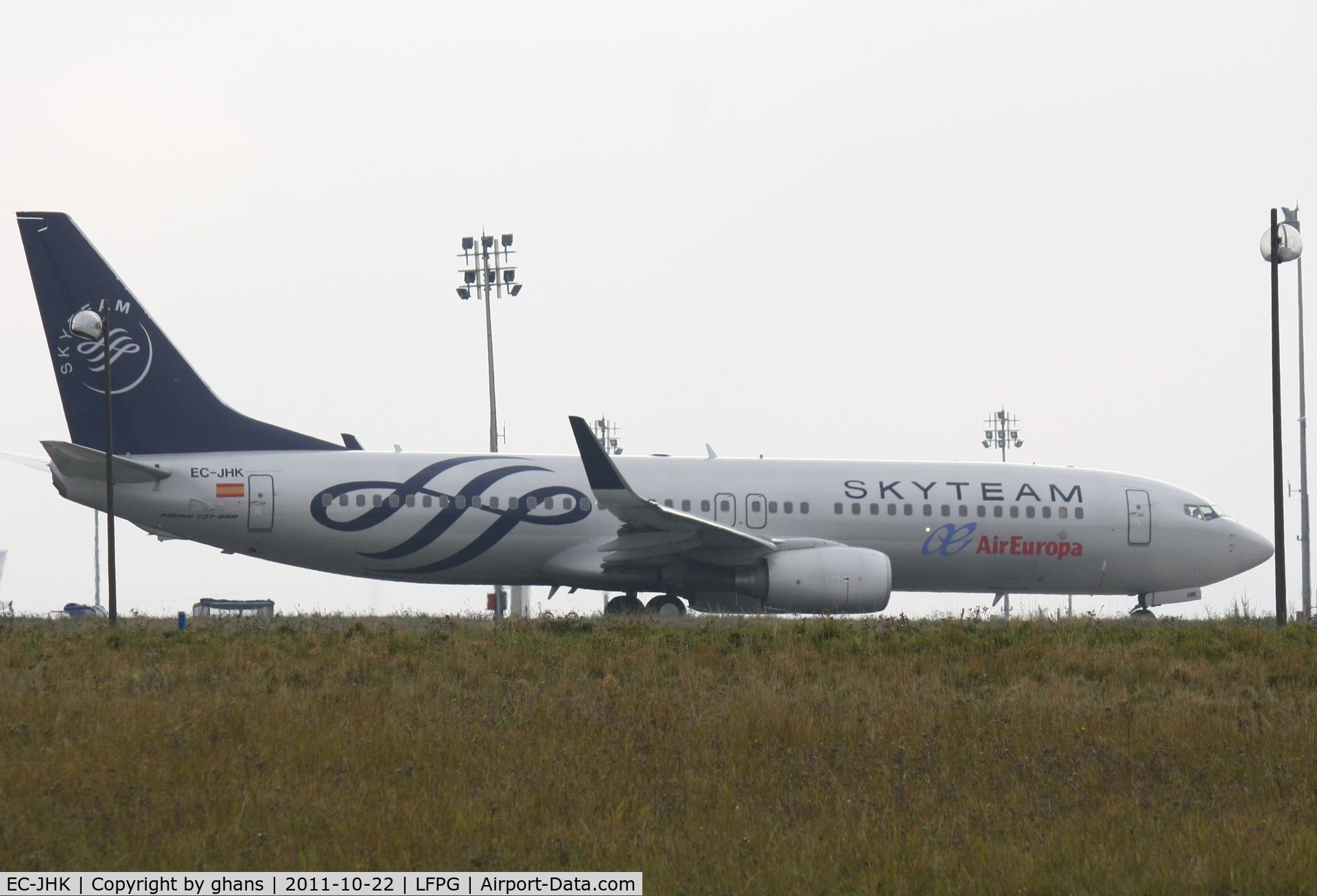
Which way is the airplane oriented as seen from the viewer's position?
to the viewer's right

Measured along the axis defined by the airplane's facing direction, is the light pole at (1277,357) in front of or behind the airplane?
in front
